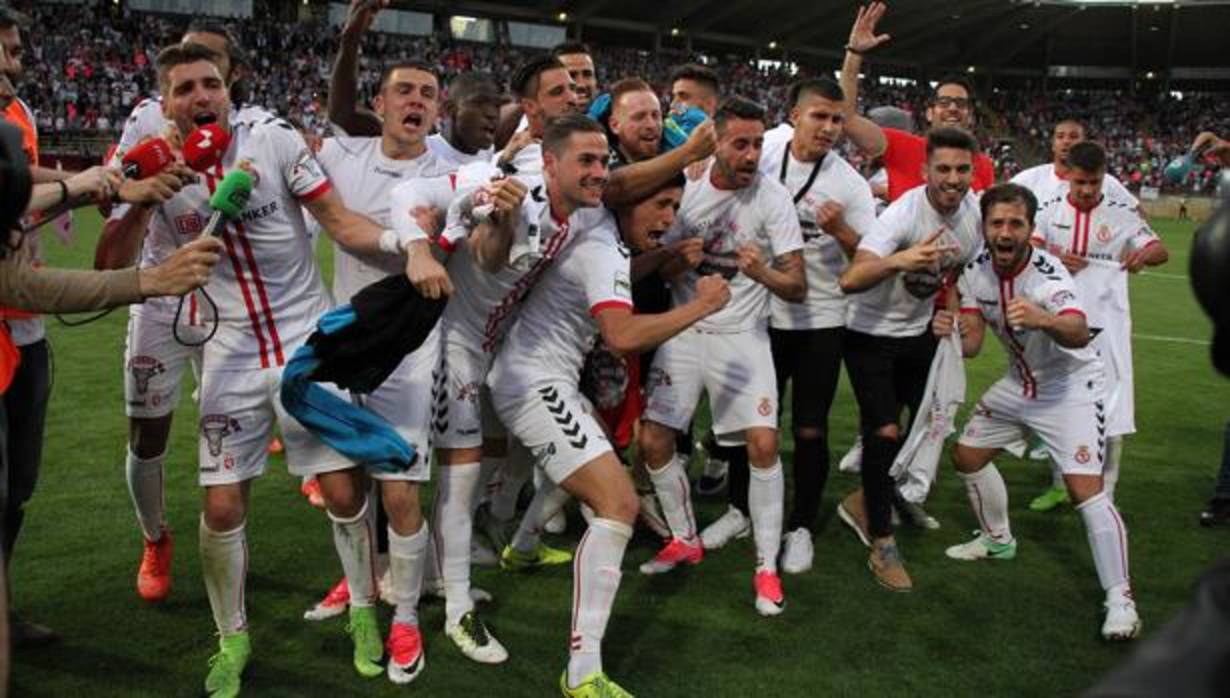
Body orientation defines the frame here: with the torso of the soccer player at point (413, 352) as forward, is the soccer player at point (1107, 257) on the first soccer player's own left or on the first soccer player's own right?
on the first soccer player's own left

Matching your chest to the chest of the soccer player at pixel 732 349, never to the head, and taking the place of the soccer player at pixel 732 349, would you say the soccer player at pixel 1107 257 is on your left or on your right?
on your left

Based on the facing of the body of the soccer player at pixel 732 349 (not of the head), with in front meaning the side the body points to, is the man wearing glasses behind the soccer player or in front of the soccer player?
behind

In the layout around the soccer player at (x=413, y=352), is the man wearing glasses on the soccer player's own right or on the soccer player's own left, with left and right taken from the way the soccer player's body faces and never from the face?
on the soccer player's own left

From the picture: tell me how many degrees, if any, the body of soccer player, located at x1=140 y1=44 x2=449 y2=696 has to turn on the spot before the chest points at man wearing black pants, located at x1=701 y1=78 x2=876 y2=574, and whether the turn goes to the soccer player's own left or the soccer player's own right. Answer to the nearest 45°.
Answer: approximately 90° to the soccer player's own left

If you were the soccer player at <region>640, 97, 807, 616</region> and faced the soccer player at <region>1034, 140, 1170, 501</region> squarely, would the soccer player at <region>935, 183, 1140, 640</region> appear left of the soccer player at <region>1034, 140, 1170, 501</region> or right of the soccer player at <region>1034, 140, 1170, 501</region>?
right

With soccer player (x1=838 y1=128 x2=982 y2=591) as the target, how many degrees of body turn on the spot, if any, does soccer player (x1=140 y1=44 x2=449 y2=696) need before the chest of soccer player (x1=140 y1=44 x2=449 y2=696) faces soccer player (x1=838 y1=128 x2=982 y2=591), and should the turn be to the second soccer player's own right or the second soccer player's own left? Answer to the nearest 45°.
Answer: approximately 90° to the second soccer player's own left

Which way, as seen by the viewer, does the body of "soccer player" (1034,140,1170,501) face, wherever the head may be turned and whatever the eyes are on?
toward the camera

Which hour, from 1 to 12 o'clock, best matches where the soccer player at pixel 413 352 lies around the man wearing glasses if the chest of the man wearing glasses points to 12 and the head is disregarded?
The soccer player is roughly at 1 o'clock from the man wearing glasses.

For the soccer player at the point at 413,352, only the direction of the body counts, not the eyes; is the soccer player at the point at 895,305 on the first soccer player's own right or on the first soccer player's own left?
on the first soccer player's own left

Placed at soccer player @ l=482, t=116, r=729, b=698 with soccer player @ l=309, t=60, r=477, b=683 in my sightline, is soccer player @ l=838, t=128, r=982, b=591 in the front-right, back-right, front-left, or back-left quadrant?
back-right

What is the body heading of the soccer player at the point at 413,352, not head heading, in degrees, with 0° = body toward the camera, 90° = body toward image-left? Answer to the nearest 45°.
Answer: approximately 0°

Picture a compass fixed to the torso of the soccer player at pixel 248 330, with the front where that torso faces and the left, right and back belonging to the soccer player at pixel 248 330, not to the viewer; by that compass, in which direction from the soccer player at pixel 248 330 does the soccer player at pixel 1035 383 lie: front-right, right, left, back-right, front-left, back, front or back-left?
left
